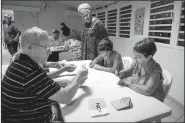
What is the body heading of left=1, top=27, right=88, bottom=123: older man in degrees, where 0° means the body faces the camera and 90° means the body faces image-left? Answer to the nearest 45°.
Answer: approximately 225°

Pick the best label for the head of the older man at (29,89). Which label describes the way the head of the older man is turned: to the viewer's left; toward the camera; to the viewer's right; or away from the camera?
to the viewer's right

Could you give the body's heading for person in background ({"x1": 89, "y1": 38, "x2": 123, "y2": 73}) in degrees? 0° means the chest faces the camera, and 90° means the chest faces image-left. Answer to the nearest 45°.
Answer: approximately 45°

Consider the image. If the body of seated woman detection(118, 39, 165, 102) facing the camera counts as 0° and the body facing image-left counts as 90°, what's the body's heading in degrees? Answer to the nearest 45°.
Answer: approximately 45°

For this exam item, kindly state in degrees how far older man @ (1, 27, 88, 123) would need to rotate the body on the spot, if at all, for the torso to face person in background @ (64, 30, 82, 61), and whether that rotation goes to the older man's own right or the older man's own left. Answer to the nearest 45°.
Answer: approximately 45° to the older man's own left

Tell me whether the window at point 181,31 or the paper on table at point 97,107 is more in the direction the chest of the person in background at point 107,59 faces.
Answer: the paper on table
